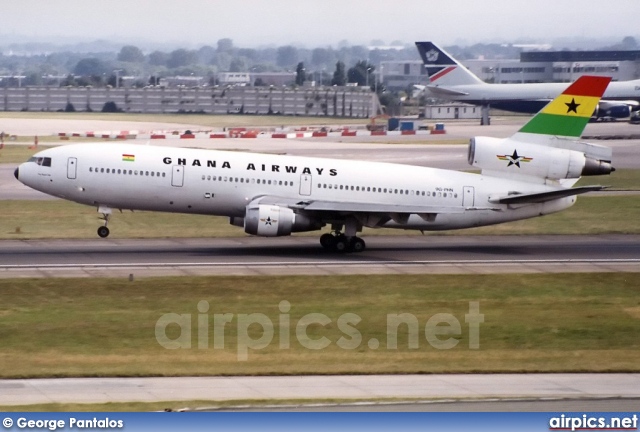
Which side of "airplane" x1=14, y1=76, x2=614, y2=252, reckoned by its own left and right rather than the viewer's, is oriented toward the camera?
left
